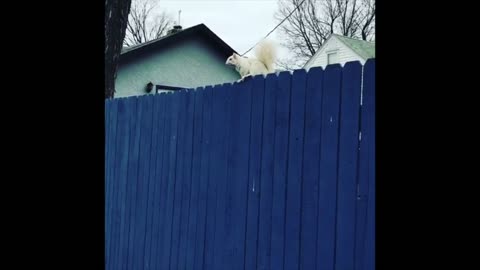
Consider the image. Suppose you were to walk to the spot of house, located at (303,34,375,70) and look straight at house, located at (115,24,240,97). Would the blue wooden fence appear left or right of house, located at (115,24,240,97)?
left

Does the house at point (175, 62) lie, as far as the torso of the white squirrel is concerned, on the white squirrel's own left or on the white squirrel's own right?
on the white squirrel's own right

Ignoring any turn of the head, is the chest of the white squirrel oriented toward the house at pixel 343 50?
no

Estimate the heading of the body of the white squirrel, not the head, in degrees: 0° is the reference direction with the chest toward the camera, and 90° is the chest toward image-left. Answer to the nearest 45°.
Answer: approximately 90°
